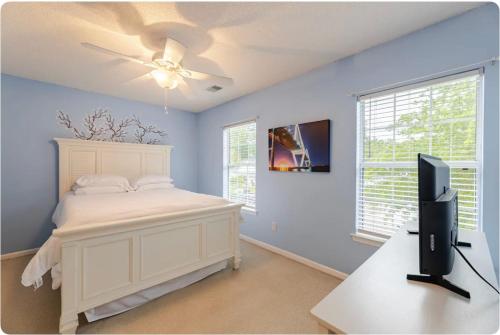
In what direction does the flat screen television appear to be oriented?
to the viewer's left

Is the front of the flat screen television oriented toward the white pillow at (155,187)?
yes

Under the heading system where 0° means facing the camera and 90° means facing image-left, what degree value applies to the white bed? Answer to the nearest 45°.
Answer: approximately 315°

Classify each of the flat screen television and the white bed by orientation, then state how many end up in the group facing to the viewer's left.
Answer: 1

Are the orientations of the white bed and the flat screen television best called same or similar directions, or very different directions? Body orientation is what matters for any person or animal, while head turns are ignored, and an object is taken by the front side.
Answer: very different directions

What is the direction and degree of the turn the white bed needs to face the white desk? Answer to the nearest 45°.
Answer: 0° — it already faces it
